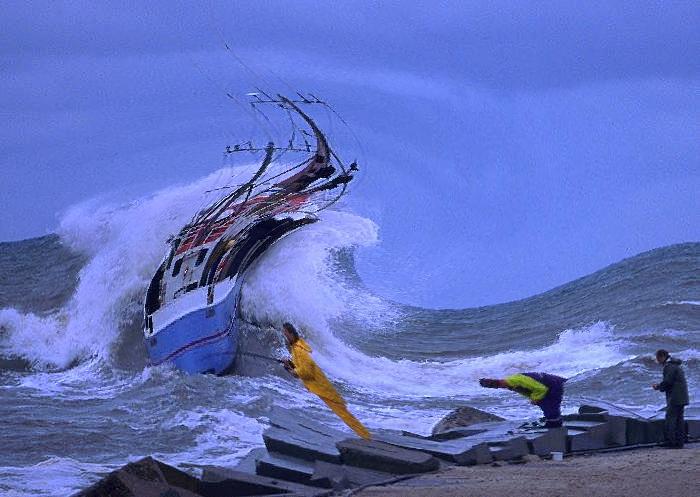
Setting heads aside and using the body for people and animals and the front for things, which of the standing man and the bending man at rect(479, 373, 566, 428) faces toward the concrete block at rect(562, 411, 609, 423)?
the standing man

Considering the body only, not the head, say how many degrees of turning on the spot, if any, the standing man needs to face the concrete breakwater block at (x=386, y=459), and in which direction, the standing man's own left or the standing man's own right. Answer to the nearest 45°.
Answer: approximately 45° to the standing man's own left

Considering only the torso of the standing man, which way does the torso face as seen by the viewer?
to the viewer's left

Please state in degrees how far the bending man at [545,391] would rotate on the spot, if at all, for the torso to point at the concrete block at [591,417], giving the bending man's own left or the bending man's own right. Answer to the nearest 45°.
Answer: approximately 135° to the bending man's own right

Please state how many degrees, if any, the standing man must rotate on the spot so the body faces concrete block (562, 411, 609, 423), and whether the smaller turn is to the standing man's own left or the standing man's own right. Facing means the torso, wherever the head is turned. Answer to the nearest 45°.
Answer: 0° — they already face it

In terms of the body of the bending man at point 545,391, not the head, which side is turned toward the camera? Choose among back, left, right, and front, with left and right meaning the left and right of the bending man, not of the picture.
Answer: left

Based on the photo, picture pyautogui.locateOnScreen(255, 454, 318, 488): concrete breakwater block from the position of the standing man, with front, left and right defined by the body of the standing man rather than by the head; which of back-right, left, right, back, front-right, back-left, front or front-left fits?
front-left

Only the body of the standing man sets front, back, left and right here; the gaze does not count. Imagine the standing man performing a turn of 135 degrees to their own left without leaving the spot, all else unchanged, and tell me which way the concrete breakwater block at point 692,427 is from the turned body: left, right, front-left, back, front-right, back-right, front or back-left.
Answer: back-left

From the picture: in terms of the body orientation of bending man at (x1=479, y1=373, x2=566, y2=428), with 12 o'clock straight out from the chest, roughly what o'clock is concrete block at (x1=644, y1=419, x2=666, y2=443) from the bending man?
The concrete block is roughly at 5 o'clock from the bending man.

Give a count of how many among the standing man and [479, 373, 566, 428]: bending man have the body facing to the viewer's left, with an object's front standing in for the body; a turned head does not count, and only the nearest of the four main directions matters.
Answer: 2

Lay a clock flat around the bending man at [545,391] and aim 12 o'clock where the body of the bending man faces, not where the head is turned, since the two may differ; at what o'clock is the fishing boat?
The fishing boat is roughly at 2 o'clock from the bending man.
